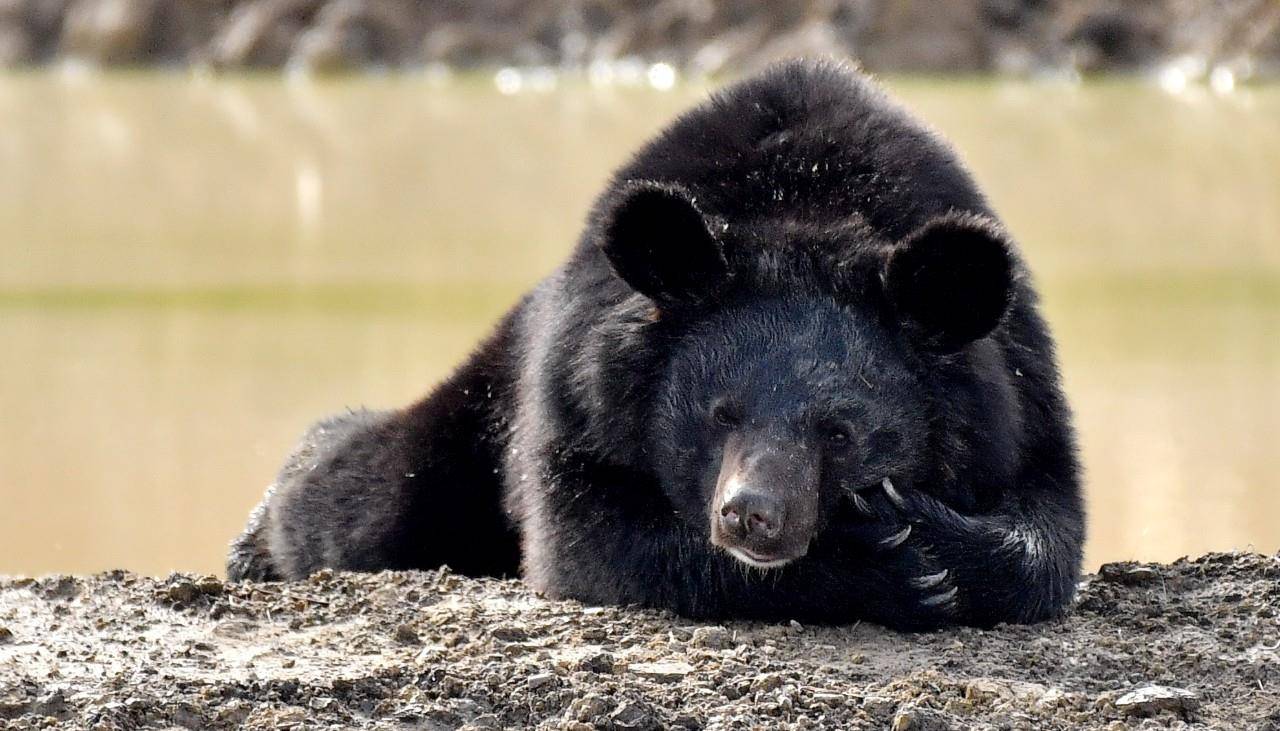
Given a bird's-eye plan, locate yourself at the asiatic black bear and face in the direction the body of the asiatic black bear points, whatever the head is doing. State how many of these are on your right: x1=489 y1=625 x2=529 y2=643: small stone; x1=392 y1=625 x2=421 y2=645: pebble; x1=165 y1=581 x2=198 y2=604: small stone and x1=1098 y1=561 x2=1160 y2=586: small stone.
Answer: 3

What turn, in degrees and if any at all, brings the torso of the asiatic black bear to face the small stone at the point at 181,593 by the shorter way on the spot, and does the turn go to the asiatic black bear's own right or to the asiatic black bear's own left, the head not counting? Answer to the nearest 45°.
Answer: approximately 90° to the asiatic black bear's own right

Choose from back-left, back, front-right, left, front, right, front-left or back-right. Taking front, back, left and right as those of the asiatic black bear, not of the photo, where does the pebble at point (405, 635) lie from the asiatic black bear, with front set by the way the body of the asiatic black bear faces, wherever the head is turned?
right

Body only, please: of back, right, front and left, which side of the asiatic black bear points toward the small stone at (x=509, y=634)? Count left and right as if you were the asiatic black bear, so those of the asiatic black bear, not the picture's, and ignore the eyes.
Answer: right

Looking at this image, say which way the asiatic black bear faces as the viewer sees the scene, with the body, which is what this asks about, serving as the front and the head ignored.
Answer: toward the camera
